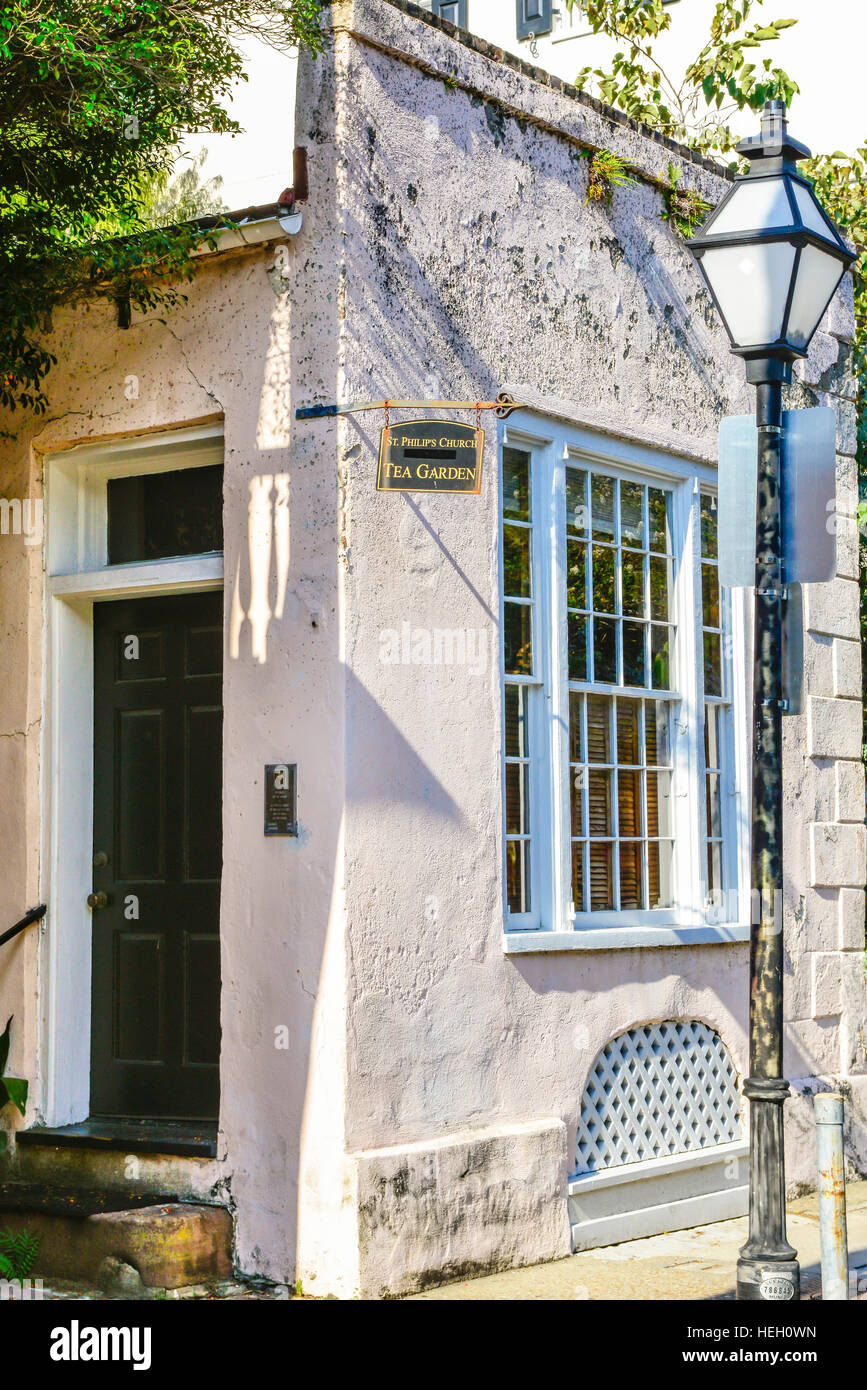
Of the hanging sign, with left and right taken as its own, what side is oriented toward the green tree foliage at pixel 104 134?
right

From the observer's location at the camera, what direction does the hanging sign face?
facing the viewer

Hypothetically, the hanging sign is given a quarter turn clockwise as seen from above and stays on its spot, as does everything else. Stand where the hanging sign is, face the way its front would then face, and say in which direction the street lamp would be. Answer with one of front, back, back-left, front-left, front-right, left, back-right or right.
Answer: back-left
